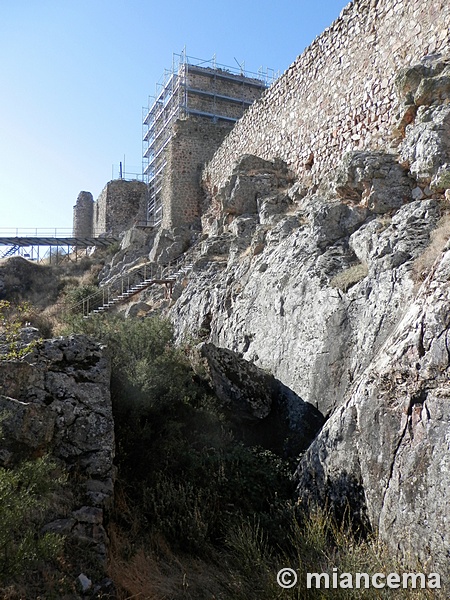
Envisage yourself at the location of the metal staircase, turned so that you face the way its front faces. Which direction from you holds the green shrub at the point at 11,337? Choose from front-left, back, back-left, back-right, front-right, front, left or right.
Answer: left
